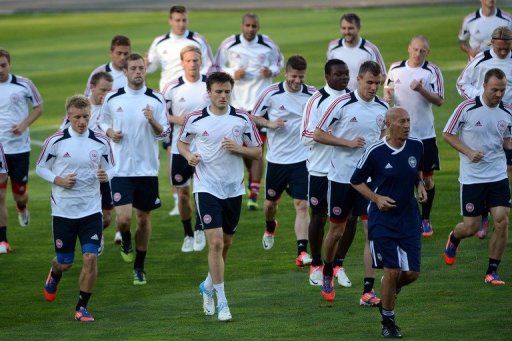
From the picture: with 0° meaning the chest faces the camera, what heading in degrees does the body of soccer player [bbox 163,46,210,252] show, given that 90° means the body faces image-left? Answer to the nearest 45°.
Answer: approximately 0°

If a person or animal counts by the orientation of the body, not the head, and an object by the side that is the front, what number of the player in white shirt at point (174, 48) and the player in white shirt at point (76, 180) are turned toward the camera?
2

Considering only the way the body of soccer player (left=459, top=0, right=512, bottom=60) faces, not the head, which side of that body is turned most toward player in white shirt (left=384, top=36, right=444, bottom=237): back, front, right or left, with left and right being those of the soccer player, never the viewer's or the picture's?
front

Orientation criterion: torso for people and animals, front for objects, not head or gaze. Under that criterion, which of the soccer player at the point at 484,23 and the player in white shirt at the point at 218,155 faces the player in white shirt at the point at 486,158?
the soccer player

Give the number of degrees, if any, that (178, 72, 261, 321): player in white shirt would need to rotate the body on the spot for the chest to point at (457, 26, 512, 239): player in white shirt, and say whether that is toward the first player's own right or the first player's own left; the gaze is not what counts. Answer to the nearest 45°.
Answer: approximately 135° to the first player's own left

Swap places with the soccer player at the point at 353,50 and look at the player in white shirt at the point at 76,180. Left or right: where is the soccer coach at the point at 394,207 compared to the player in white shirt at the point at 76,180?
left

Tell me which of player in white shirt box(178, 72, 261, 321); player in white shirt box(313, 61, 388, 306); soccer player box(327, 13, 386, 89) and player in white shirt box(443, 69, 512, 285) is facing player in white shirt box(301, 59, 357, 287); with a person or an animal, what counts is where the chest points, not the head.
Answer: the soccer player

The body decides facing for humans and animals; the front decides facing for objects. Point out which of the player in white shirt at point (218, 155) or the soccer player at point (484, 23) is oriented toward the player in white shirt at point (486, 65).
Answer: the soccer player
